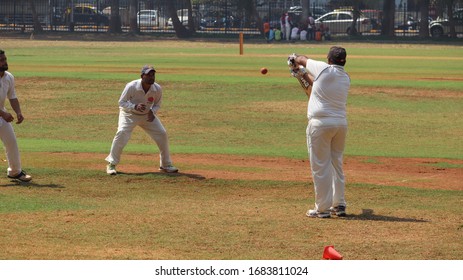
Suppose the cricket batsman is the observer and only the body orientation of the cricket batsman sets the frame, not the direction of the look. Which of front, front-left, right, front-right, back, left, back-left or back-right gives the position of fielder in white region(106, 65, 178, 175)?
front

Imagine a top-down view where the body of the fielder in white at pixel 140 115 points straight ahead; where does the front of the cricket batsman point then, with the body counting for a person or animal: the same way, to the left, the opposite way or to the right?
the opposite way

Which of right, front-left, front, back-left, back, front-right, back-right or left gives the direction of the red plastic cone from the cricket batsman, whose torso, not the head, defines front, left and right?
back-left

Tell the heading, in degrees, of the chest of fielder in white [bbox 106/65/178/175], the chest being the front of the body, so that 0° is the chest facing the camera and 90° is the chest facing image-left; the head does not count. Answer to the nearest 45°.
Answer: approximately 315°

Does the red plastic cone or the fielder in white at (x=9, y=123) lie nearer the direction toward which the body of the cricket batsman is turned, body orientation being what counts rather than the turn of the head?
the fielder in white

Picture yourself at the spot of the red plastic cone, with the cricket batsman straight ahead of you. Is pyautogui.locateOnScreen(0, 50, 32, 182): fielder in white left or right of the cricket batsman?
left

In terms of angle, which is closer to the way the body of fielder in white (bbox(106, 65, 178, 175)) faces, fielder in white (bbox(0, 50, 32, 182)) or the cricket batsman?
the cricket batsman

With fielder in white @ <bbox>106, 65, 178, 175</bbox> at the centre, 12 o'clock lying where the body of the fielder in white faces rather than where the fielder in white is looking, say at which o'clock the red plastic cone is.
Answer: The red plastic cone is roughly at 1 o'clock from the fielder in white.

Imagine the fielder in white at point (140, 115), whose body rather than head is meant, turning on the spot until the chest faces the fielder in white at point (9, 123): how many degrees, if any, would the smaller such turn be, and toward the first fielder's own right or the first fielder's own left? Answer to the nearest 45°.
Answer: approximately 90° to the first fielder's own right

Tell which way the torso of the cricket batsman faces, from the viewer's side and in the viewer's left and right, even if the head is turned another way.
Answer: facing away from the viewer and to the left of the viewer
